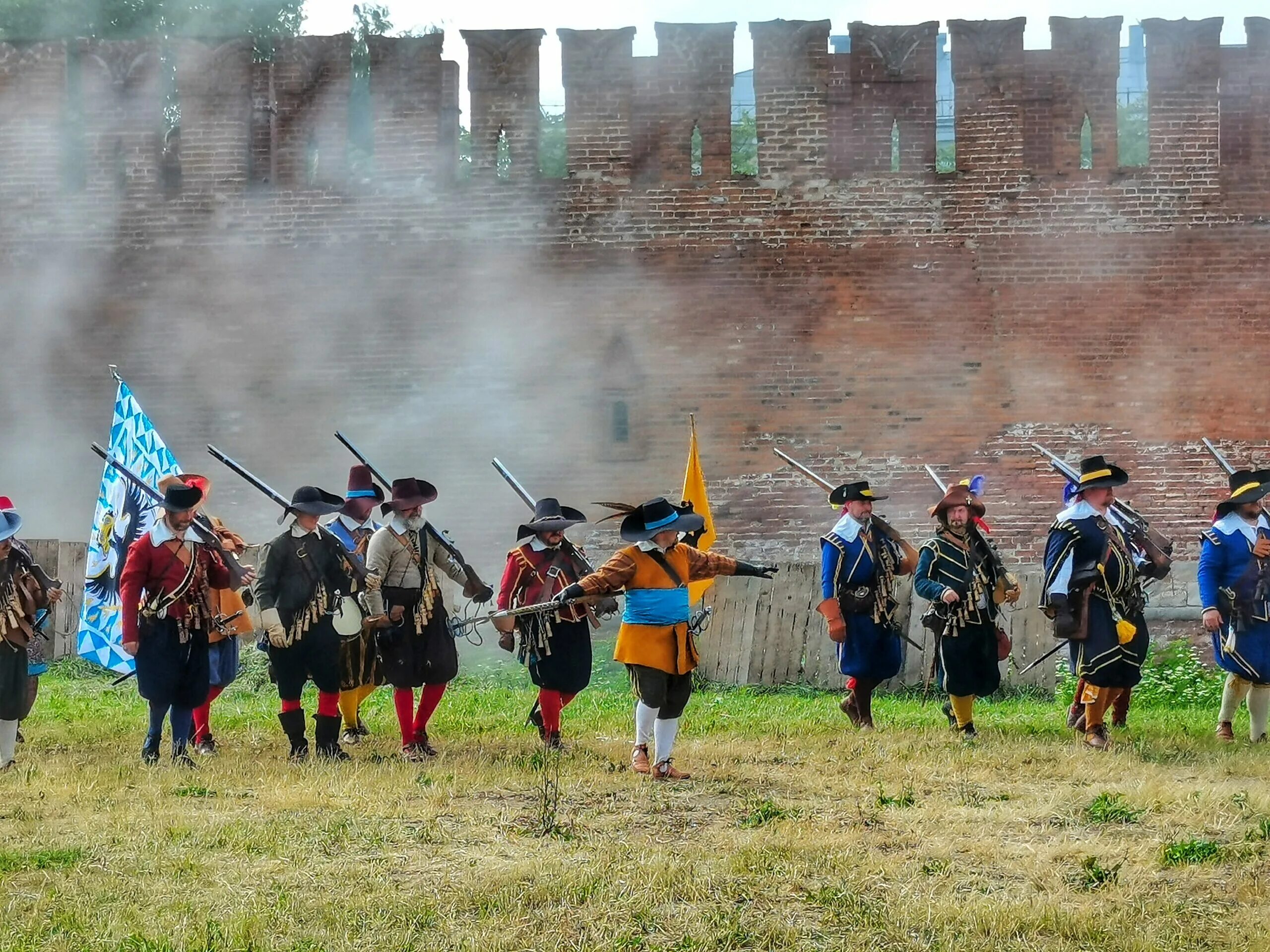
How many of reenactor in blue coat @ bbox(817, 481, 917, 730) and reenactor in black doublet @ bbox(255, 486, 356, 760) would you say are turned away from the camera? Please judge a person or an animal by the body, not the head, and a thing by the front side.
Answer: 0

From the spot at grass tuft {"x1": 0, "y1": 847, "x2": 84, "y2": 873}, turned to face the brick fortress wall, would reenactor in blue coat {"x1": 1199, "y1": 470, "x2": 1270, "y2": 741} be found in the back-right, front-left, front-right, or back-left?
front-right

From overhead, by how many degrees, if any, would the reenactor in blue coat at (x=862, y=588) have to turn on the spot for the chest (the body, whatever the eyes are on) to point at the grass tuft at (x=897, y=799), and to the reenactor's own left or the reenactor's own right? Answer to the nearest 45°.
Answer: approximately 45° to the reenactor's own right

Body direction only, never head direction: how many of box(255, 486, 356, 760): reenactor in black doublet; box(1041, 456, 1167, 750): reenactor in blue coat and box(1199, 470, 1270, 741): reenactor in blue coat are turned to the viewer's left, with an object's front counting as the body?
0

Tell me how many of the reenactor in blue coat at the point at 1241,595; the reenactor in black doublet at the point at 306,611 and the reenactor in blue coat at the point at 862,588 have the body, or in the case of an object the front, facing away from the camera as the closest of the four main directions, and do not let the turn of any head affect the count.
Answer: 0

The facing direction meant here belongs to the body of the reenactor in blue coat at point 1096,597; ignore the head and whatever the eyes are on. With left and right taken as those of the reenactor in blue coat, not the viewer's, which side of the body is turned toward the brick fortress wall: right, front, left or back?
back

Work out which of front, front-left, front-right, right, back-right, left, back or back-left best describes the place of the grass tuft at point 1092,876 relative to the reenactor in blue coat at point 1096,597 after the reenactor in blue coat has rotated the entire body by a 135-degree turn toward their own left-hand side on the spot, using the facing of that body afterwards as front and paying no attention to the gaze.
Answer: back

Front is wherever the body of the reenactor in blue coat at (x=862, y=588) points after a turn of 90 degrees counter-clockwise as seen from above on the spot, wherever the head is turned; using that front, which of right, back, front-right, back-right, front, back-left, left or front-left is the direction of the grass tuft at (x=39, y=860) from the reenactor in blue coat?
back

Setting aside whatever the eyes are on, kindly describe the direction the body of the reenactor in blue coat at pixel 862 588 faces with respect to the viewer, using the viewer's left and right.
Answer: facing the viewer and to the right of the viewer

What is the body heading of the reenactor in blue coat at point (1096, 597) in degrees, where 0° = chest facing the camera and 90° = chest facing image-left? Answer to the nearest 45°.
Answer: approximately 315°

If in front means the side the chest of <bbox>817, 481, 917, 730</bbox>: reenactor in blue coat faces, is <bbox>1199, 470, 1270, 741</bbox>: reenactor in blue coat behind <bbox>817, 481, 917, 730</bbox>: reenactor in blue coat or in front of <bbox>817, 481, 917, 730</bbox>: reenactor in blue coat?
in front

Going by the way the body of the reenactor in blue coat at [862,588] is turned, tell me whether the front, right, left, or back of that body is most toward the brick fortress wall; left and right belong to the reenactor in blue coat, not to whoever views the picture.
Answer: back

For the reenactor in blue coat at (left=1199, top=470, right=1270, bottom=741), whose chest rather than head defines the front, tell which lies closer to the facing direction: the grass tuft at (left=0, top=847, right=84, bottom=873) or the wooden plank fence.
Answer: the grass tuft
